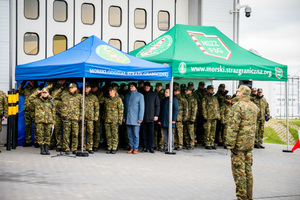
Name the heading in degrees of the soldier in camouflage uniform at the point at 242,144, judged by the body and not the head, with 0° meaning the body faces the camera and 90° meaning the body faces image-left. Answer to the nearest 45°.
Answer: approximately 135°

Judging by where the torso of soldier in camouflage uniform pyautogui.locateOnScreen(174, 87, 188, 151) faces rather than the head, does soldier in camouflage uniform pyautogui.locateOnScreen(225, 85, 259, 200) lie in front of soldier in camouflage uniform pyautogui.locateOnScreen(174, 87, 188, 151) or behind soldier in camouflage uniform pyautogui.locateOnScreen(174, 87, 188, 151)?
in front

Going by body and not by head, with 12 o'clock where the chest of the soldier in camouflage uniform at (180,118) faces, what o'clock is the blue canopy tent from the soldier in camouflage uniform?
The blue canopy tent is roughly at 2 o'clock from the soldier in camouflage uniform.

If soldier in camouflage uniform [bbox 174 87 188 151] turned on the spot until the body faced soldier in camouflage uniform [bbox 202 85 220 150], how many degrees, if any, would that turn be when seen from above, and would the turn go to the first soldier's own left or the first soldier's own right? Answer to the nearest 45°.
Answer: approximately 135° to the first soldier's own left

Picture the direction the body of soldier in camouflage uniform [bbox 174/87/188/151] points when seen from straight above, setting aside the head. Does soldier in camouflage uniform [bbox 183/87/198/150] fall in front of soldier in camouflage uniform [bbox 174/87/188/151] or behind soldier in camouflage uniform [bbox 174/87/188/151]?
behind

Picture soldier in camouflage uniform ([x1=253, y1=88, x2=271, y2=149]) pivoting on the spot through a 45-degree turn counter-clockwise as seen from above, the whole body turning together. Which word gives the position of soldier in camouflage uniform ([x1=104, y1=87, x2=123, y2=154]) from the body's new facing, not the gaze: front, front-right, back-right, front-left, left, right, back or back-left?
right

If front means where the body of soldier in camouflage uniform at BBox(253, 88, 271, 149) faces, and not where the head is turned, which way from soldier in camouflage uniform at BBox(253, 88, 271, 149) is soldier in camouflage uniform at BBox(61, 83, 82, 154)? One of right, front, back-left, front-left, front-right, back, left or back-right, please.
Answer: front-right

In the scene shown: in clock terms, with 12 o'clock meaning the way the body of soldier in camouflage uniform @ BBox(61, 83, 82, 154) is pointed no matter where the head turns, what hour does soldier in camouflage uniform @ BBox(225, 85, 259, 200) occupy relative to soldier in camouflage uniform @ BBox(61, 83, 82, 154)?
soldier in camouflage uniform @ BBox(225, 85, 259, 200) is roughly at 11 o'clock from soldier in camouflage uniform @ BBox(61, 83, 82, 154).

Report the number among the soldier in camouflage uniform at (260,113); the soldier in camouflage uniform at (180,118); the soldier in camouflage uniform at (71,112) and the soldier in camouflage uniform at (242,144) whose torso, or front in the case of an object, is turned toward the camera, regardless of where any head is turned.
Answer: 3

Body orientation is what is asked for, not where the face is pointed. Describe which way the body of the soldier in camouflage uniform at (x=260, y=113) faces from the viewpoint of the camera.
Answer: toward the camera

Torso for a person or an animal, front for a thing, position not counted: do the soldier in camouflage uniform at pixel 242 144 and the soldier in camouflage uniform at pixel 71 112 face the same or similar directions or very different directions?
very different directions

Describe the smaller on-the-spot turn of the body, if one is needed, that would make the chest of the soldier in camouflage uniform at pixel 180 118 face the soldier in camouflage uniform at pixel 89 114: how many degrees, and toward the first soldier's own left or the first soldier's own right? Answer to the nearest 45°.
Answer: approximately 45° to the first soldier's own right

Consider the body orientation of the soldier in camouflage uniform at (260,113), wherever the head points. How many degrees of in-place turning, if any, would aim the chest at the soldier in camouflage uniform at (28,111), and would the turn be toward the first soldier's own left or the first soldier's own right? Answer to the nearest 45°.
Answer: approximately 45° to the first soldier's own right

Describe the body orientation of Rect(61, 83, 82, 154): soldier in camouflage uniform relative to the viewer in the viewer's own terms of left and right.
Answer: facing the viewer

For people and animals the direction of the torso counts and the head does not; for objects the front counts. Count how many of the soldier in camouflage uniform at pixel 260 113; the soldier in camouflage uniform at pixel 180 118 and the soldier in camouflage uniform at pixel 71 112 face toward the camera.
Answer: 3
